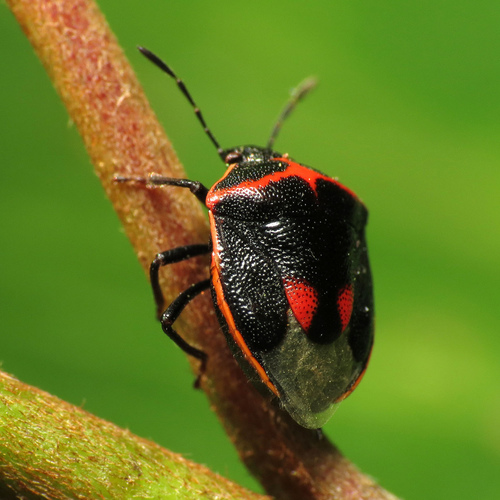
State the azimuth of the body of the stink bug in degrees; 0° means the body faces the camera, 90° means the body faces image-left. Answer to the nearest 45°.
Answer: approximately 135°
